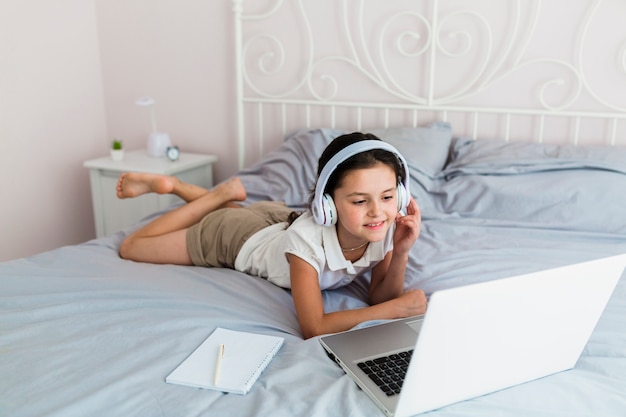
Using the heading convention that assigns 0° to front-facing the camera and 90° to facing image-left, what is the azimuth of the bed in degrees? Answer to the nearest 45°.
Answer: approximately 45°

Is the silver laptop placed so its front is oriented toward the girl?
yes

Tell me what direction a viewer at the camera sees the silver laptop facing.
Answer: facing away from the viewer and to the left of the viewer
